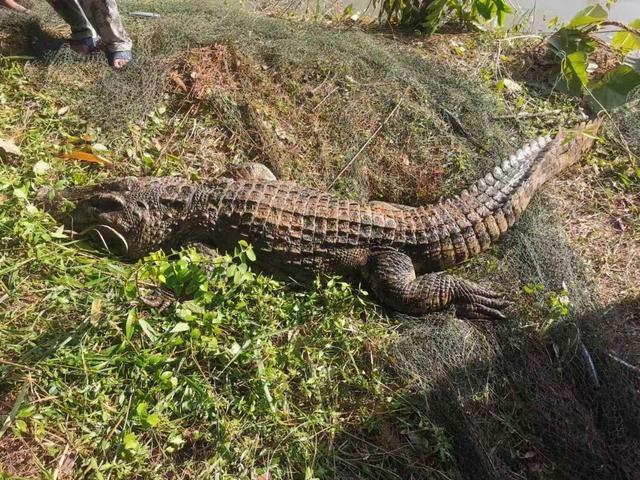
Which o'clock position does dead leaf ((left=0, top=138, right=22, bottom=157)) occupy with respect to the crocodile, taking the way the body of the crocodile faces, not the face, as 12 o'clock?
The dead leaf is roughly at 12 o'clock from the crocodile.

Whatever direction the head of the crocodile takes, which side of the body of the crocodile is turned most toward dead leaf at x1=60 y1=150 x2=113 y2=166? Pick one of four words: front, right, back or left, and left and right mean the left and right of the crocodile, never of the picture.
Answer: front

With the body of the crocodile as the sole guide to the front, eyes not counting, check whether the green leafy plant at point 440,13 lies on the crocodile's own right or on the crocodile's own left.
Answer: on the crocodile's own right

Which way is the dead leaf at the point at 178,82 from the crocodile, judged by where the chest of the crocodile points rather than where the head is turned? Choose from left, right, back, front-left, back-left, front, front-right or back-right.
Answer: front-right

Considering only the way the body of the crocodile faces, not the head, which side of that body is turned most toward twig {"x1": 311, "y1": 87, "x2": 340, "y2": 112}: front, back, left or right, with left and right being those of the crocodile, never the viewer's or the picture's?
right

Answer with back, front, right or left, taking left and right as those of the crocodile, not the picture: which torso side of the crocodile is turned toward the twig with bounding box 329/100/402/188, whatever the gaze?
right

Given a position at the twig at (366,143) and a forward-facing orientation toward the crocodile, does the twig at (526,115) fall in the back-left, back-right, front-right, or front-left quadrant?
back-left

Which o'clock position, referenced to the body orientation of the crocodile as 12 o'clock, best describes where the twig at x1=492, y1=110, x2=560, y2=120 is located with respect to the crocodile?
The twig is roughly at 4 o'clock from the crocodile.

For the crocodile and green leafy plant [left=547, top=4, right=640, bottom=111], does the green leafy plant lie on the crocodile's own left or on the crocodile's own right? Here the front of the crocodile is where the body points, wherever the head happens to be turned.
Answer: on the crocodile's own right

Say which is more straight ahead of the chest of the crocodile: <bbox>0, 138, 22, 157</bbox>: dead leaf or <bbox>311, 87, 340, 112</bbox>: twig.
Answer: the dead leaf

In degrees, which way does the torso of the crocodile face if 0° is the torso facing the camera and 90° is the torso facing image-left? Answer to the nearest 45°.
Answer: approximately 90°
